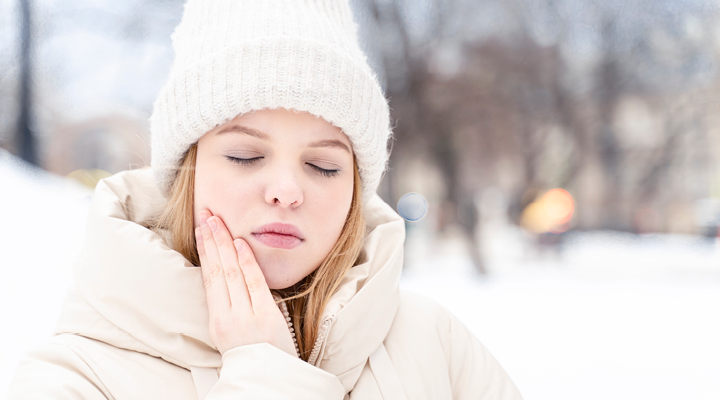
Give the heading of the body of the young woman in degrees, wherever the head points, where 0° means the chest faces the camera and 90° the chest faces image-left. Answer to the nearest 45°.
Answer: approximately 0°
